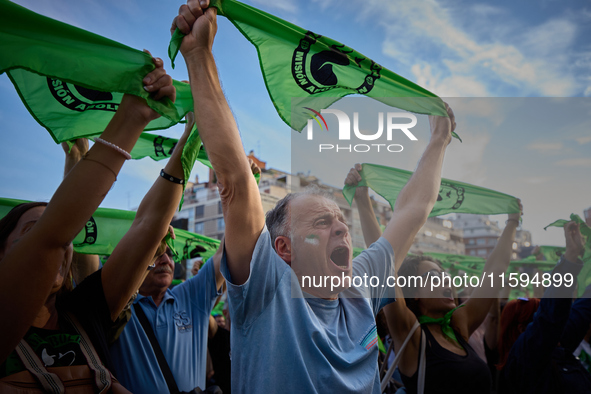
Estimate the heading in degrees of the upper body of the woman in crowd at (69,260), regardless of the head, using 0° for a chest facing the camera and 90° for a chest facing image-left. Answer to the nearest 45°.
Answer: approximately 315°

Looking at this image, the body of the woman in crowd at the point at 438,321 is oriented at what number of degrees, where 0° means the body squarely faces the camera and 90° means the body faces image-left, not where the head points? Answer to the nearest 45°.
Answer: approximately 315°

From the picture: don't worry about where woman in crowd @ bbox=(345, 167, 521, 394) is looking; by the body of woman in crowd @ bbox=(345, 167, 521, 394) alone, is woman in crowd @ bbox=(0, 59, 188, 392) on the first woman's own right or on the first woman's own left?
on the first woman's own right

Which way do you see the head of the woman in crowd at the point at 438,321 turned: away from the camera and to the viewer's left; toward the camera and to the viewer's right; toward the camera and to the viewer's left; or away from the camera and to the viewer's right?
toward the camera and to the viewer's right

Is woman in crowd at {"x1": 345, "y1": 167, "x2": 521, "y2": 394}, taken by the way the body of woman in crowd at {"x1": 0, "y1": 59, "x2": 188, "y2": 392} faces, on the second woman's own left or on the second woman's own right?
on the second woman's own left

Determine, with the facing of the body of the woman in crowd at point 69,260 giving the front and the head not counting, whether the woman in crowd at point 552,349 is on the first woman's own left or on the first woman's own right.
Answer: on the first woman's own left

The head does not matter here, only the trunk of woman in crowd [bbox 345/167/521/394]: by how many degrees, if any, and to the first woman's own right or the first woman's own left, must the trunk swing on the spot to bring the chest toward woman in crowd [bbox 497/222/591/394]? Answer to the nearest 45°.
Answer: approximately 90° to the first woman's own left
